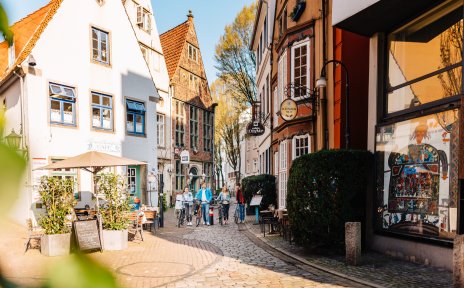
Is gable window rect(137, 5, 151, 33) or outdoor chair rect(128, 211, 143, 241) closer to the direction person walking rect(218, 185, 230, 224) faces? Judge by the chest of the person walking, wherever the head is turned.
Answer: the outdoor chair

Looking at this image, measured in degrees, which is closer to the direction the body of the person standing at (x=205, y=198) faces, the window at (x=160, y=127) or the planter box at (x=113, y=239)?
the planter box

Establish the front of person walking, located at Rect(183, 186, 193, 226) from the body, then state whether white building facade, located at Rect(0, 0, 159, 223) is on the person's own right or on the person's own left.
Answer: on the person's own right

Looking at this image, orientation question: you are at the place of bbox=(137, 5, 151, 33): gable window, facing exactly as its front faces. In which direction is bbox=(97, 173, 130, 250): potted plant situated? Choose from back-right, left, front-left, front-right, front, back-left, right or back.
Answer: front-right

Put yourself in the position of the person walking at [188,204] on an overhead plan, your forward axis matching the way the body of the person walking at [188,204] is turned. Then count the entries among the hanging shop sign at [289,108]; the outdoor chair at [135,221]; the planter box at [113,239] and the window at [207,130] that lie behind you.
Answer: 1

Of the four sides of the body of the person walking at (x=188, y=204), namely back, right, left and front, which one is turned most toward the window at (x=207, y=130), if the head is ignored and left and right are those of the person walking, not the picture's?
back

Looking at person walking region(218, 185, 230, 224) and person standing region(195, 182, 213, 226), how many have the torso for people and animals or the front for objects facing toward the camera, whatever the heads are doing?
2

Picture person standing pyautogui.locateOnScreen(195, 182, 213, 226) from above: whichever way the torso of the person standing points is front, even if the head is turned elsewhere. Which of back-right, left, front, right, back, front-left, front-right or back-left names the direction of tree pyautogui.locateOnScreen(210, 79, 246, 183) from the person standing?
back

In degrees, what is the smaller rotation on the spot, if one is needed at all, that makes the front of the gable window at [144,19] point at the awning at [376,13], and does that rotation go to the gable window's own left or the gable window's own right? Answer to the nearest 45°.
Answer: approximately 45° to the gable window's own right

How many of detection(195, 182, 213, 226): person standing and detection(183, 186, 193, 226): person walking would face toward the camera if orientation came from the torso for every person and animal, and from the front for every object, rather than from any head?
2

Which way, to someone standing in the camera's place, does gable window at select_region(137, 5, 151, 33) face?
facing the viewer and to the right of the viewer

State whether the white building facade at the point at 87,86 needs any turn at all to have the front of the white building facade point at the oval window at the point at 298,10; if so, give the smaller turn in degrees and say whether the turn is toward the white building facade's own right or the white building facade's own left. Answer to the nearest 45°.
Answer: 0° — it already faces it
